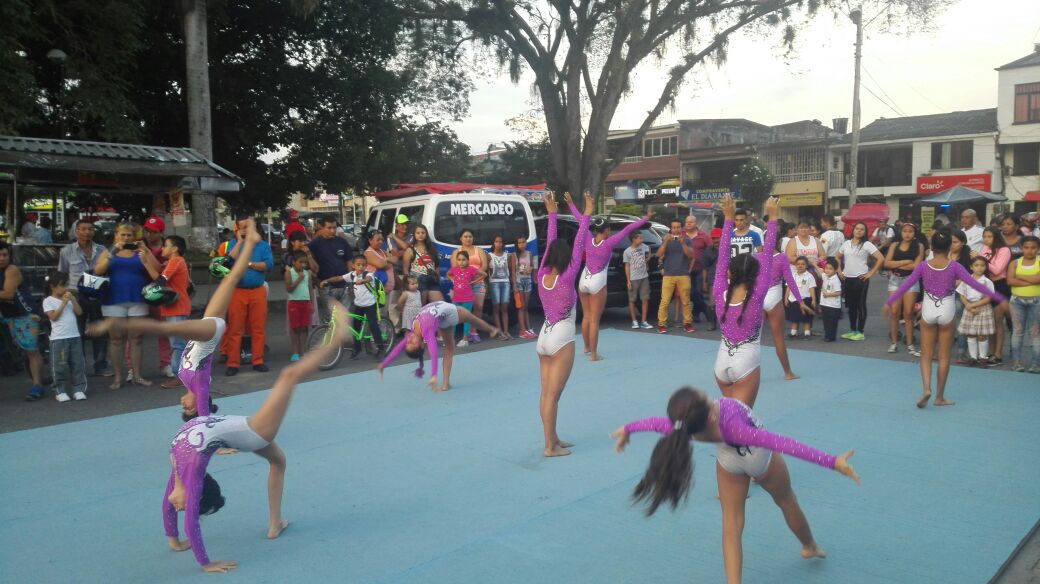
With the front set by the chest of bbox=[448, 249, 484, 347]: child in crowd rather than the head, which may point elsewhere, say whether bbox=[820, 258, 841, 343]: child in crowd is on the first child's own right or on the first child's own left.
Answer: on the first child's own left

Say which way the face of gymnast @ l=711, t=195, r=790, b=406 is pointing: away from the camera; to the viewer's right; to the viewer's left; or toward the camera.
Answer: away from the camera

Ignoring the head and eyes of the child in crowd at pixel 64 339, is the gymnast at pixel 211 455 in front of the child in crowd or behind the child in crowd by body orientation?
in front

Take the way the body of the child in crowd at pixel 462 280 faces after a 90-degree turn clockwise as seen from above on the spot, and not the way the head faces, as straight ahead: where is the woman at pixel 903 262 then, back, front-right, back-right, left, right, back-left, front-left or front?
back

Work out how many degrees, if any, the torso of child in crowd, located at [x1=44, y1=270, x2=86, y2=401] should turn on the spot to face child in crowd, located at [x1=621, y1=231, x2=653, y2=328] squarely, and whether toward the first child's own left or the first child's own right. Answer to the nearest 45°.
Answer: approximately 45° to the first child's own left
